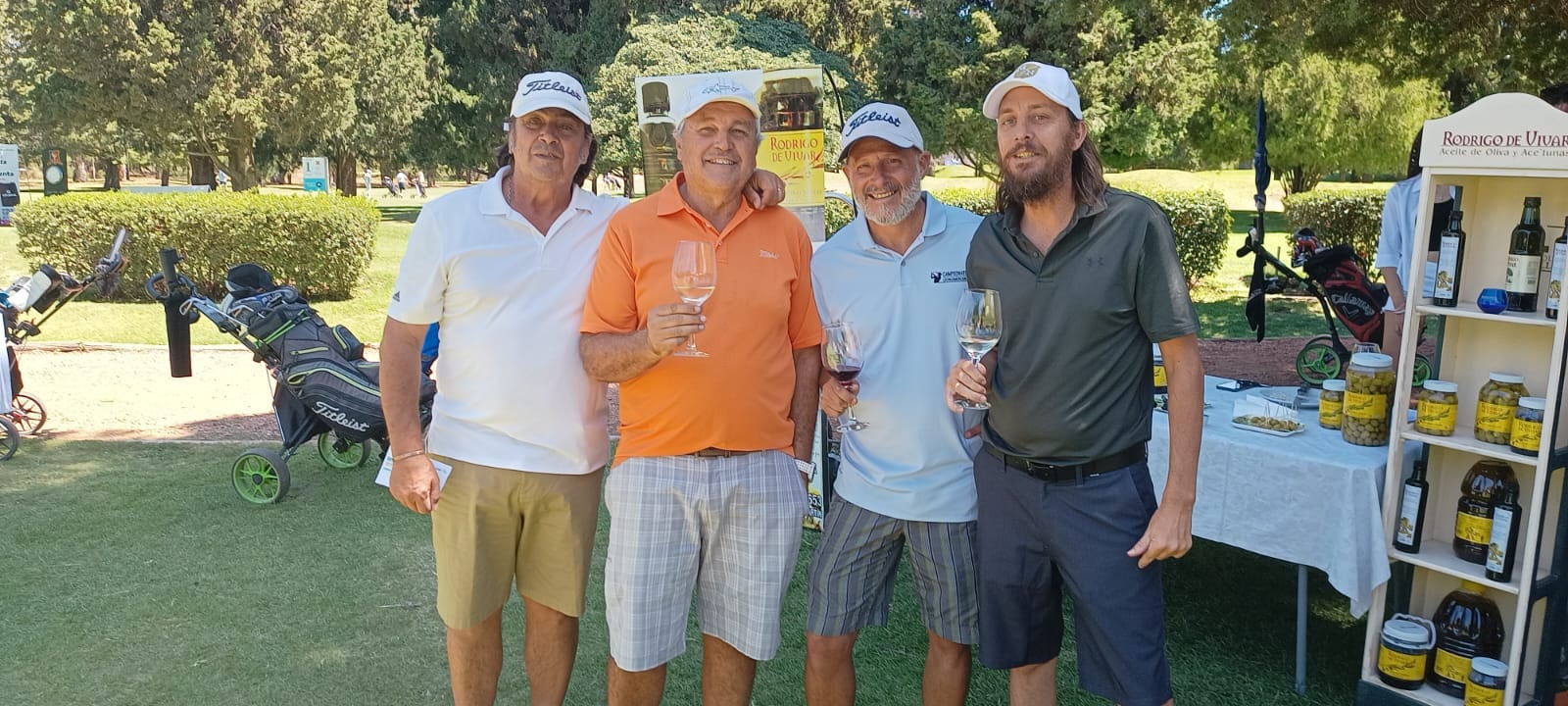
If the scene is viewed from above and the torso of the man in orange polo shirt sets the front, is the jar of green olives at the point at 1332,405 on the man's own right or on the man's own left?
on the man's own left

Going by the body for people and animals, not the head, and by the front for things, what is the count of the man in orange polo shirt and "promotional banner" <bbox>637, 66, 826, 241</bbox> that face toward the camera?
2

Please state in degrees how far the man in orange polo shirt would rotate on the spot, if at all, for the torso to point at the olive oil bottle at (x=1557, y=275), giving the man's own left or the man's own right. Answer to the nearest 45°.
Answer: approximately 90° to the man's own left

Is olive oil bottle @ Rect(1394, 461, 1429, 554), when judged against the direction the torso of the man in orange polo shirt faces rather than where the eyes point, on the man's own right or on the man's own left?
on the man's own left

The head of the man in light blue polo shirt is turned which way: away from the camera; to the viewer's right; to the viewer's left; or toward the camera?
toward the camera

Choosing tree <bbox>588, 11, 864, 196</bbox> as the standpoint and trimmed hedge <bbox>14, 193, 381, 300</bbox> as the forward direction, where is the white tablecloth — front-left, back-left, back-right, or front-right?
front-left

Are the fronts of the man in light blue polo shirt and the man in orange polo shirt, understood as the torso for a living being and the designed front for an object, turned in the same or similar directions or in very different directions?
same or similar directions

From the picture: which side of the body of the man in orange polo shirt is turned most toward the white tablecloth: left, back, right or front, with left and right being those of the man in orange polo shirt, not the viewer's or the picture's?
left

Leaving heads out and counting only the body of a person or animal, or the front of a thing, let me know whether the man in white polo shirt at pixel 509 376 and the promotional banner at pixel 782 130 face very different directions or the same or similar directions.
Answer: same or similar directions

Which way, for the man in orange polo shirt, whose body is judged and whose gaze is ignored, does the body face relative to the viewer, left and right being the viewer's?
facing the viewer

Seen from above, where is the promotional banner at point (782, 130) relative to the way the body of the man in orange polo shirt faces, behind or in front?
behind

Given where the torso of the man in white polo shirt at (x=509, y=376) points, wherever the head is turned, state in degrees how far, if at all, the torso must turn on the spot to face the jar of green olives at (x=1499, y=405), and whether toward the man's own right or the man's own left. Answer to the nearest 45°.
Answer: approximately 90° to the man's own left

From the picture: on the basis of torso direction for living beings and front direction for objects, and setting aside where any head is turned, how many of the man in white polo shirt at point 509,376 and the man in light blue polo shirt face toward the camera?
2

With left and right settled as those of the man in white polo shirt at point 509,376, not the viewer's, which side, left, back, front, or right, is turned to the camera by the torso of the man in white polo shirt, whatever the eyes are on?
front

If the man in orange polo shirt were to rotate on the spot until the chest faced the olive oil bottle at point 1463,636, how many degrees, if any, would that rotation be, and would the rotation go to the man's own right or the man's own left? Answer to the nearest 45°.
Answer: approximately 90° to the man's own left

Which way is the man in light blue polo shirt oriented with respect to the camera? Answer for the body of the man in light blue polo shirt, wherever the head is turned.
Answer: toward the camera

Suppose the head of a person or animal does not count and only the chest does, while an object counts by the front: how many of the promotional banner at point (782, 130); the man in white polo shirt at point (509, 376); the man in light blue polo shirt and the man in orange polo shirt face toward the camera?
4

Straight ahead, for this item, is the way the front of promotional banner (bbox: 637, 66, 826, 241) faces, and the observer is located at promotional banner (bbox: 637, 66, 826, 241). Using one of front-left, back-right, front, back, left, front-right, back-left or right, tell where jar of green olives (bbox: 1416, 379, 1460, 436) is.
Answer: front-left
